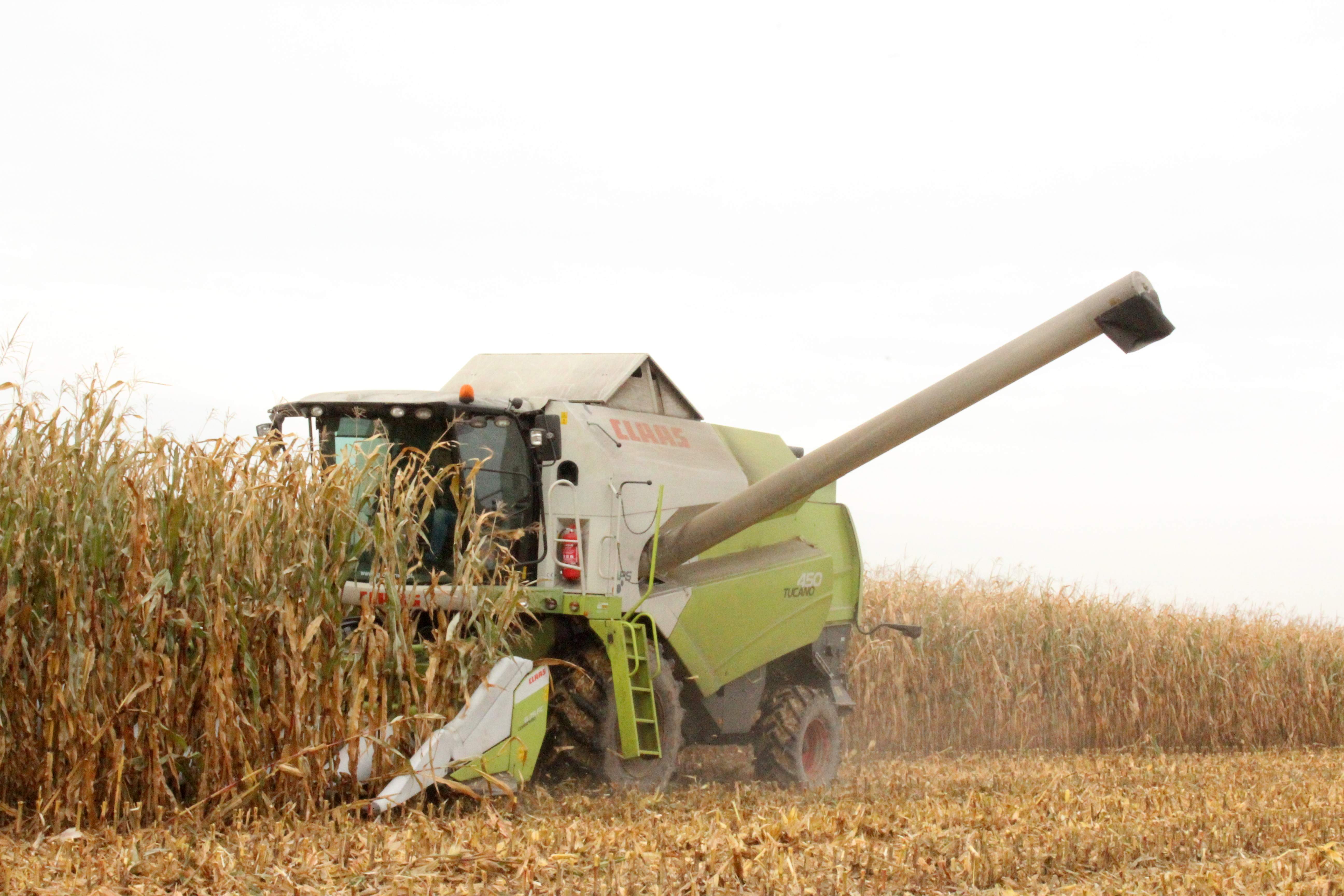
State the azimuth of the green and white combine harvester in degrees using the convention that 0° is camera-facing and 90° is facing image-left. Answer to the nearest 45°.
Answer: approximately 45°
